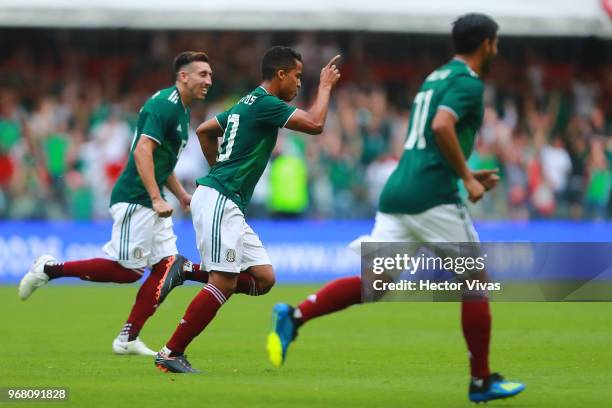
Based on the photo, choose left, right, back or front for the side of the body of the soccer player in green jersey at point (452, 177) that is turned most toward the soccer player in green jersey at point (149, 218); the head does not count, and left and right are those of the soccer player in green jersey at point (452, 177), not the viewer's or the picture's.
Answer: left

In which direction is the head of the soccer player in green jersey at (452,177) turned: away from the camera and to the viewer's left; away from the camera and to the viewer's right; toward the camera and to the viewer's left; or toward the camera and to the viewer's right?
away from the camera and to the viewer's right

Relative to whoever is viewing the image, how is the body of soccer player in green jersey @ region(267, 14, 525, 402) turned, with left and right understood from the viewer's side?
facing away from the viewer and to the right of the viewer

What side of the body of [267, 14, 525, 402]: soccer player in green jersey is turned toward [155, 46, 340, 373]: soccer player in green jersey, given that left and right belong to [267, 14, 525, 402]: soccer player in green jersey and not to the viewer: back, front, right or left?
left

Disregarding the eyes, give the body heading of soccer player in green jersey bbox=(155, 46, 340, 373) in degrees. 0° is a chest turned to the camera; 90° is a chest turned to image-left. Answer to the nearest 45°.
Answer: approximately 270°
